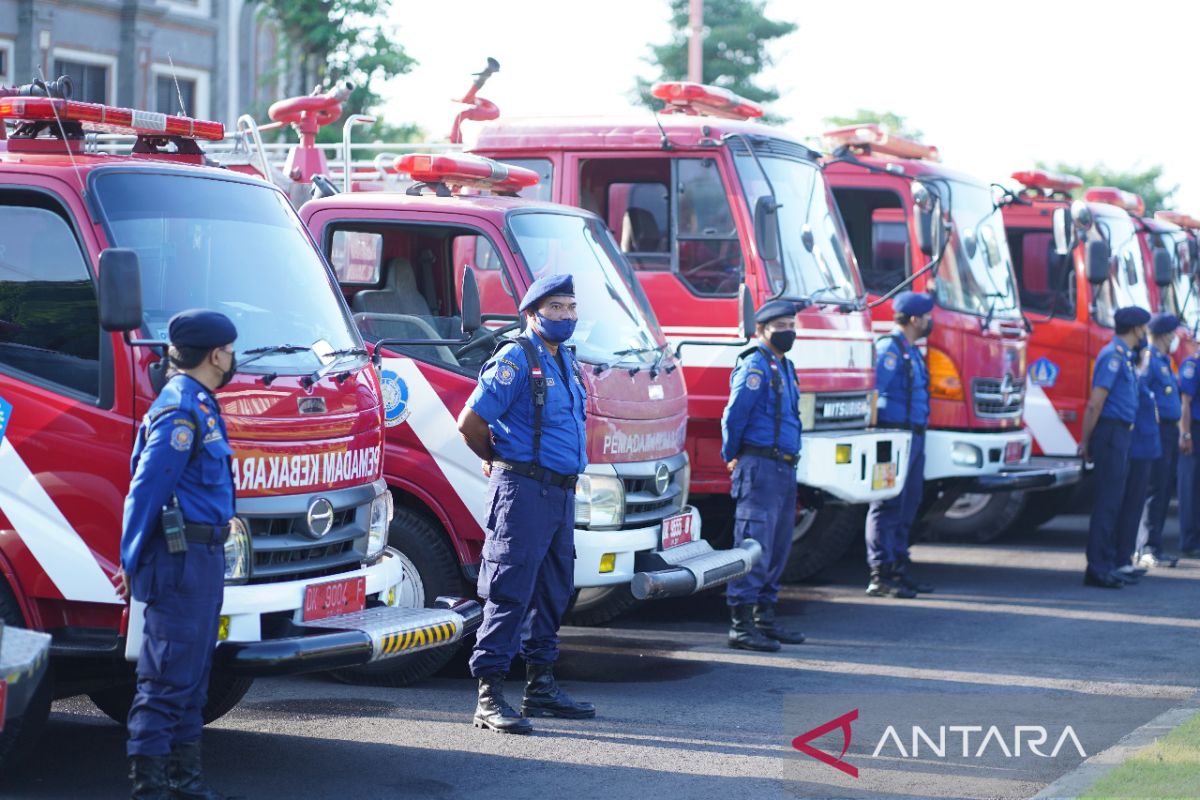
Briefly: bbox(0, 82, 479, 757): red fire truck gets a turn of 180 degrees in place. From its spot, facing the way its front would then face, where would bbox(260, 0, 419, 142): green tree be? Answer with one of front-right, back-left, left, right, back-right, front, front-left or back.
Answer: front-right

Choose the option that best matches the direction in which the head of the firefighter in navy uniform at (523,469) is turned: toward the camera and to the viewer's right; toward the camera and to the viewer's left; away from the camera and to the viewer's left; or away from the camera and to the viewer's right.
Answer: toward the camera and to the viewer's right

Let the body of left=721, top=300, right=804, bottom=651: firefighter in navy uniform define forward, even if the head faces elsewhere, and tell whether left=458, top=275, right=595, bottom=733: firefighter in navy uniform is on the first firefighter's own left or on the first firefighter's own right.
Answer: on the first firefighter's own right

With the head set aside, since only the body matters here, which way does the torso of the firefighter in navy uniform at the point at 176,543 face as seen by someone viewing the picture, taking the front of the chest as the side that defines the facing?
to the viewer's right

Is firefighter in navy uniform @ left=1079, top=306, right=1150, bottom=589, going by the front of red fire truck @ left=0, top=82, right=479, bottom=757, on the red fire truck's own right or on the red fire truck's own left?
on the red fire truck's own left

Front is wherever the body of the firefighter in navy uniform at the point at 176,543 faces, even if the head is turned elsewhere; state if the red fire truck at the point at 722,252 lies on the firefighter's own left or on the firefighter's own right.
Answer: on the firefighter's own left

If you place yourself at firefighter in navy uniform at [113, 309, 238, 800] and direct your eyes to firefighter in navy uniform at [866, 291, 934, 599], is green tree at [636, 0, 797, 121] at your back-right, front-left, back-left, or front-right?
front-left

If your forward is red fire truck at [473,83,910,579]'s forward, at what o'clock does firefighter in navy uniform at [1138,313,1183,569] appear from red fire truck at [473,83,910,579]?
The firefighter in navy uniform is roughly at 9 o'clock from the red fire truck.

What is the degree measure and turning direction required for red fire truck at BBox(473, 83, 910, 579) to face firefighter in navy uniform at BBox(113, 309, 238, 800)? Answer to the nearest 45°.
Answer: approximately 45° to its right
